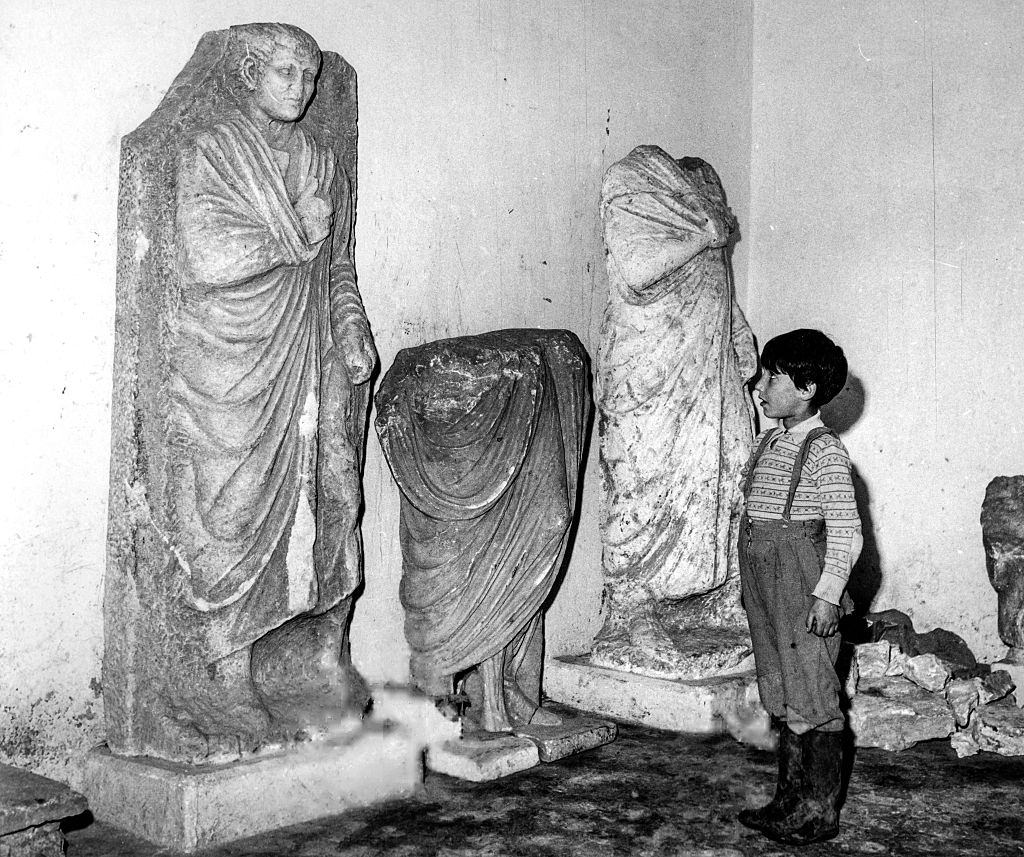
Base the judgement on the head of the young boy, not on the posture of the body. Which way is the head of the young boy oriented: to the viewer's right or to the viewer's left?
to the viewer's left

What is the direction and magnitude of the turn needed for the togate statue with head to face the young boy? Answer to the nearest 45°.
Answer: approximately 45° to its left

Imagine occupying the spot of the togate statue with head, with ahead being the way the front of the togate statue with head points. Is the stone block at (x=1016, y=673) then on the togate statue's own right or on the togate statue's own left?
on the togate statue's own left

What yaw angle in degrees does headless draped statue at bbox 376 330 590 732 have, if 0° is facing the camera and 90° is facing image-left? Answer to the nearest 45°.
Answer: approximately 315°

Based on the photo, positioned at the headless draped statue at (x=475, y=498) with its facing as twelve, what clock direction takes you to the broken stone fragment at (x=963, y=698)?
The broken stone fragment is roughly at 10 o'clock from the headless draped statue.

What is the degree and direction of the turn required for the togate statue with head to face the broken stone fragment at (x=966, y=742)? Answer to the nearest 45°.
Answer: approximately 45° to its left

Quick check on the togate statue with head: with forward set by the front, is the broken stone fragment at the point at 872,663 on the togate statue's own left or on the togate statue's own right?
on the togate statue's own left

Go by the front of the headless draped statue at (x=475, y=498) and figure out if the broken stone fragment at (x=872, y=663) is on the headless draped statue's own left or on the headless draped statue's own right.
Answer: on the headless draped statue's own left

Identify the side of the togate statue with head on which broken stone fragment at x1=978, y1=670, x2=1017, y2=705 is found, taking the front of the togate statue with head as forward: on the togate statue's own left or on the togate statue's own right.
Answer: on the togate statue's own left

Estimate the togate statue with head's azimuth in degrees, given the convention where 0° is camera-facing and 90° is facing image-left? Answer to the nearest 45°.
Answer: approximately 315°

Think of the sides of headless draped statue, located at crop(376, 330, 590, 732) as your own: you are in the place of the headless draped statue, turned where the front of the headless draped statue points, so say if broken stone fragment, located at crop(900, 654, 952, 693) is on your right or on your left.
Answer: on your left
